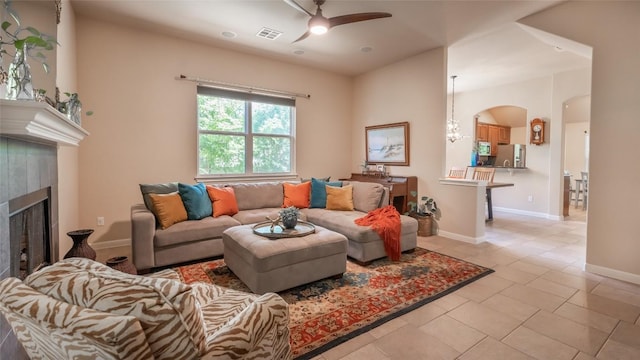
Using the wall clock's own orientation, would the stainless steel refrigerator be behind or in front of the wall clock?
behind

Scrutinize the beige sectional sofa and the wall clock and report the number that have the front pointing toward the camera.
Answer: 2

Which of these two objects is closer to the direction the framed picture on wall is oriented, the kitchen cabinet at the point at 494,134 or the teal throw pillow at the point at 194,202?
the teal throw pillow

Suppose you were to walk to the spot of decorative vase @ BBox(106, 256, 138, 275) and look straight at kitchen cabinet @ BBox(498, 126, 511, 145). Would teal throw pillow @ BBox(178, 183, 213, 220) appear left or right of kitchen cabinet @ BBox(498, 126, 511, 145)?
left

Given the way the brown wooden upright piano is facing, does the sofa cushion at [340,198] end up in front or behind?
in front

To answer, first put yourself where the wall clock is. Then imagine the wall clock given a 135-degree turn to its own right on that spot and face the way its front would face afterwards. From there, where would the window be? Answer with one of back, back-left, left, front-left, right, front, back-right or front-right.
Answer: left

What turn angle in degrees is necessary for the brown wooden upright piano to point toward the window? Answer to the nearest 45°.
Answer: approximately 45° to its right

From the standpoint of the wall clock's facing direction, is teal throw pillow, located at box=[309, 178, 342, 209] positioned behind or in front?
in front

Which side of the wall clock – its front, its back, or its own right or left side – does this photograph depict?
front

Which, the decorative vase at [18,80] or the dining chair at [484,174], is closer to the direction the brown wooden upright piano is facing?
the decorative vase

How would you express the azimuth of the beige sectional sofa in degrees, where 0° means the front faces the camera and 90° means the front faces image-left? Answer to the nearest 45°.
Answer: approximately 0°

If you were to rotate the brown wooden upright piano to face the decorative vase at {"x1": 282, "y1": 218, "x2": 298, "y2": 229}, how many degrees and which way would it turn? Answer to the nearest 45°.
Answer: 0° — it already faces it
